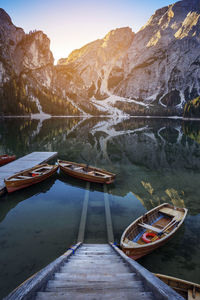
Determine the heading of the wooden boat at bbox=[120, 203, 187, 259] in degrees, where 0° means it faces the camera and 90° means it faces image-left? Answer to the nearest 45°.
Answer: approximately 45°

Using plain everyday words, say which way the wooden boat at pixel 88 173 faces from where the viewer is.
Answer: facing away from the viewer and to the left of the viewer

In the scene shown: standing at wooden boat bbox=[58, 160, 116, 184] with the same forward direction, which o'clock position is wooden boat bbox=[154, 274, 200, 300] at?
wooden boat bbox=[154, 274, 200, 300] is roughly at 7 o'clock from wooden boat bbox=[58, 160, 116, 184].

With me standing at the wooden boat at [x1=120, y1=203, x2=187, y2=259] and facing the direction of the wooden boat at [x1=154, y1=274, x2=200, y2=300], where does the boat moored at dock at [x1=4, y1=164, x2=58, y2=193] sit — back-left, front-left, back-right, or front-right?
back-right
